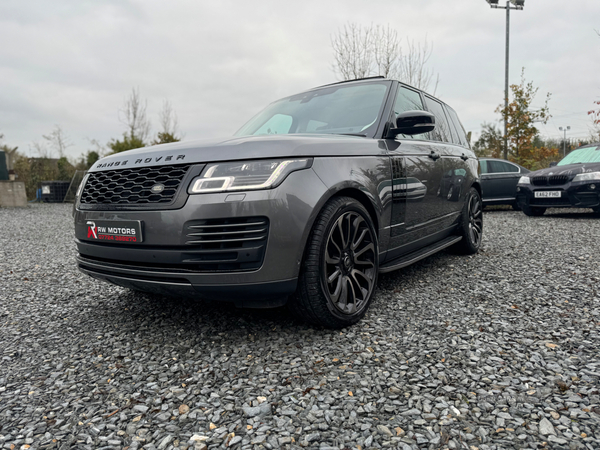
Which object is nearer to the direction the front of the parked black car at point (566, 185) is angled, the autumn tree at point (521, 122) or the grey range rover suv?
the grey range rover suv

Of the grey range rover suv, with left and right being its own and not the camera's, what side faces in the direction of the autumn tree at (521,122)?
back

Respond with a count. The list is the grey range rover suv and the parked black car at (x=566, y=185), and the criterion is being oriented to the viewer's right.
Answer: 0

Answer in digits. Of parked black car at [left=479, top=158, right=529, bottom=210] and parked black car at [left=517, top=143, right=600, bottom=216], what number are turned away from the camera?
0

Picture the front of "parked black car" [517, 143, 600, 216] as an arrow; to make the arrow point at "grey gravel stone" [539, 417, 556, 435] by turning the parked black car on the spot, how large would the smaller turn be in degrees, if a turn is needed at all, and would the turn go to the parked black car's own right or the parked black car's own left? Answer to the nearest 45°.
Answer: approximately 45° to the parked black car's own left

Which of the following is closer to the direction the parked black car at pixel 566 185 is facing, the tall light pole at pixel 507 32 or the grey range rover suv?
the grey range rover suv

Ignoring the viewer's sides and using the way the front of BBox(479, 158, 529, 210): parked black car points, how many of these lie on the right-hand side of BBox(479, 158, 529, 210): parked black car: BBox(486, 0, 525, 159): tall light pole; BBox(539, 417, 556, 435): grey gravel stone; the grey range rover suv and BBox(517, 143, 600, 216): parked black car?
1

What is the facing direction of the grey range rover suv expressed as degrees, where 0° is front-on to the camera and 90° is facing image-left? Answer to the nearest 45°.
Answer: approximately 45°

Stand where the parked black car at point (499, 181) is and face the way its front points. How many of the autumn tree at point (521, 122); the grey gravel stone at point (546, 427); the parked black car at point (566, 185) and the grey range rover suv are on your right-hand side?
1

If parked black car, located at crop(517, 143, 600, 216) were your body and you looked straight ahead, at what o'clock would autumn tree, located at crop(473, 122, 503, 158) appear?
The autumn tree is roughly at 4 o'clock from the parked black car.

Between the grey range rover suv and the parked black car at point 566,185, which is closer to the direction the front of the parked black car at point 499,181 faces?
the grey range rover suv

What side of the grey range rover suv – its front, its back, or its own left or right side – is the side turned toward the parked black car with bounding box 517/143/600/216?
back

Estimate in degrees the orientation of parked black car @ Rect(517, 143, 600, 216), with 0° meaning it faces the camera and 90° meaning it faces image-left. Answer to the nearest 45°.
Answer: approximately 45°

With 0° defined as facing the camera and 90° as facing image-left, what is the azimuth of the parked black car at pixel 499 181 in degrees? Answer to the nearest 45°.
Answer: approximately 90°

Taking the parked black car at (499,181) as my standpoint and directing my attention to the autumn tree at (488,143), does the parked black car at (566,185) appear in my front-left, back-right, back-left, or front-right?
back-right

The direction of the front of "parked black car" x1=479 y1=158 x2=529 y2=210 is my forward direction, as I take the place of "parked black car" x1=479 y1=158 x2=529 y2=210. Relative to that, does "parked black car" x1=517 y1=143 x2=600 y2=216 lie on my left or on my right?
on my left

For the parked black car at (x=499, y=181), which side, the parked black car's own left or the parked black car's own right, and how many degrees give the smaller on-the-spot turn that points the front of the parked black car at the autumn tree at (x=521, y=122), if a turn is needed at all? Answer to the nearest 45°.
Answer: approximately 90° to the parked black car's own right
